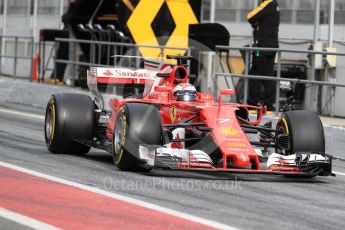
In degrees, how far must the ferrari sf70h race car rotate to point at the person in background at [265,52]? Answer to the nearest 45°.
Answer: approximately 135° to its left

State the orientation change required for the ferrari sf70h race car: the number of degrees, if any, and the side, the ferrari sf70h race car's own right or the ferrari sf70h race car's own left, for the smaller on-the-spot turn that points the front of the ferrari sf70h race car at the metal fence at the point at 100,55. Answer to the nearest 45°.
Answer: approximately 135° to the ferrari sf70h race car's own left

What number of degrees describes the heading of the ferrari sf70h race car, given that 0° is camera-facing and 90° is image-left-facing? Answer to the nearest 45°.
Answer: approximately 315°

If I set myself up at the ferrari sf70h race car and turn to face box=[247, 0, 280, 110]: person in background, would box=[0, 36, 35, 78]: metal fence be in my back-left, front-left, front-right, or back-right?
front-left

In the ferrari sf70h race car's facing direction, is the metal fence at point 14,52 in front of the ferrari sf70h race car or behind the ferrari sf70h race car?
behind

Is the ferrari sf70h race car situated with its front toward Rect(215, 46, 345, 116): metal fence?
no
